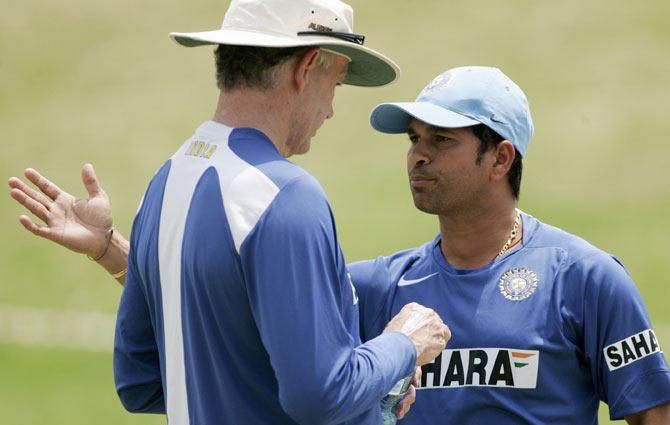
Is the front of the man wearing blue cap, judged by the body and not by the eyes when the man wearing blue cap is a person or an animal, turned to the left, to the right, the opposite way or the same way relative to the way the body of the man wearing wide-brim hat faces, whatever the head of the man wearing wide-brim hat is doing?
the opposite way

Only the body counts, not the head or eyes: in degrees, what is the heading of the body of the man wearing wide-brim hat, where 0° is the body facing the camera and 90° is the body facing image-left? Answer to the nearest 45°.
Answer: approximately 225°

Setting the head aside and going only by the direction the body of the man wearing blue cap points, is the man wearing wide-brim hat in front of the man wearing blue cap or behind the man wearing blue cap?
in front

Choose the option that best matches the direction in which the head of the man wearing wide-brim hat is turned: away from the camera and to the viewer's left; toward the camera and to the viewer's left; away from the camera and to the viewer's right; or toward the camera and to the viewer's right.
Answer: away from the camera and to the viewer's right

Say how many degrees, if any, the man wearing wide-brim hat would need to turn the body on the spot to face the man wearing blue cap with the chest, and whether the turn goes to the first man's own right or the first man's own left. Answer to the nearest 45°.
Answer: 0° — they already face them
